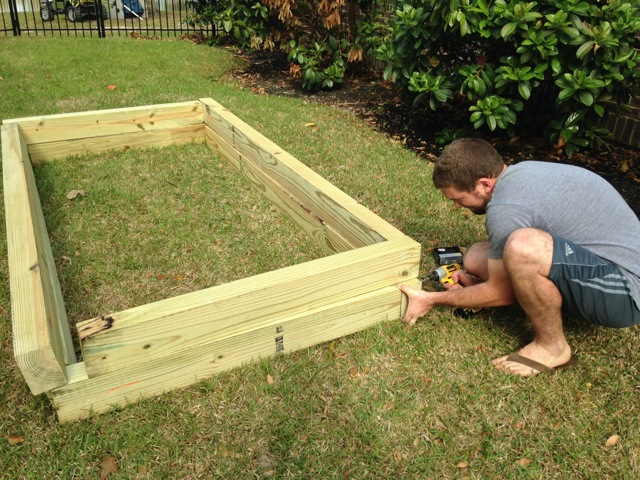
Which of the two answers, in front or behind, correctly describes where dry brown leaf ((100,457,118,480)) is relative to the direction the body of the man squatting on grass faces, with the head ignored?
in front

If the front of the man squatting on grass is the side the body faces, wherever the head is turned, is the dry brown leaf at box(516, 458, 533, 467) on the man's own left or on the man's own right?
on the man's own left

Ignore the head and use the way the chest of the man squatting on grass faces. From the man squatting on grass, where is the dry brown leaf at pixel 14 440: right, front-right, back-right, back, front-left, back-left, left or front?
front-left

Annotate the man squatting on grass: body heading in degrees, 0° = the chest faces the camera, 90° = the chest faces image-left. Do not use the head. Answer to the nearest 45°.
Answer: approximately 90°

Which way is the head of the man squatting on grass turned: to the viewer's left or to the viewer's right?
to the viewer's left

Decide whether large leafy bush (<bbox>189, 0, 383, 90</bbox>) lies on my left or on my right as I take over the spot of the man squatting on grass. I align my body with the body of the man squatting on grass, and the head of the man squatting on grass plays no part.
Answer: on my right

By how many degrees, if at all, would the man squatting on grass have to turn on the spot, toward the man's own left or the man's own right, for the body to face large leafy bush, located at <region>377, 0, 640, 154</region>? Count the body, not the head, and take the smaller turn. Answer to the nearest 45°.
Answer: approximately 90° to the man's own right

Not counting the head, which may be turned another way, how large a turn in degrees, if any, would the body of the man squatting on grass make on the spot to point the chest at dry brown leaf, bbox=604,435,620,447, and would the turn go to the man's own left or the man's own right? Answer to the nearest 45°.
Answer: approximately 135° to the man's own left

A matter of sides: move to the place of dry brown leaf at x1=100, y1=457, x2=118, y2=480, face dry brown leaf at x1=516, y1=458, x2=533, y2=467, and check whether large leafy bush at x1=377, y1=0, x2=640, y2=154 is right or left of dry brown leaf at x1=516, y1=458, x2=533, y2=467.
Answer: left
